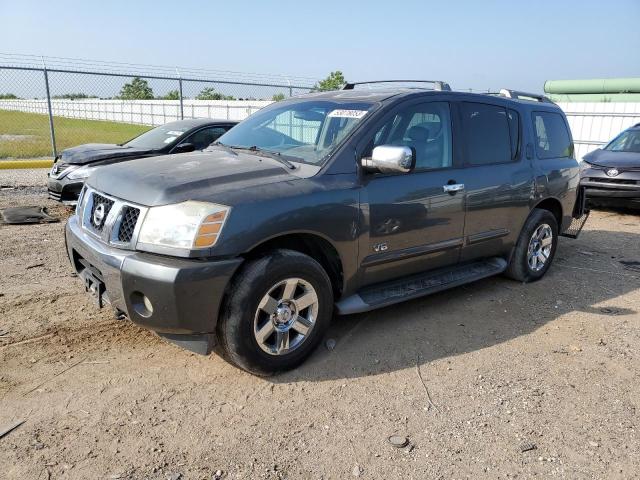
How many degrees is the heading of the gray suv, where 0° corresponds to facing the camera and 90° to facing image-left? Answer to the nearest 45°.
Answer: approximately 45°

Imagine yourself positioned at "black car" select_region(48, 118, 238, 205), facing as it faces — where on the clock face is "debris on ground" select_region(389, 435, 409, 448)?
The debris on ground is roughly at 10 o'clock from the black car.

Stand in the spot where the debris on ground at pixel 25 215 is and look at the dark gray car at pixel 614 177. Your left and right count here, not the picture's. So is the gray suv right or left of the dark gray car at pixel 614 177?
right

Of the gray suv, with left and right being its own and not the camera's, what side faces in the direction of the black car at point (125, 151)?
right

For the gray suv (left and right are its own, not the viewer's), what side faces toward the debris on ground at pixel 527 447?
left

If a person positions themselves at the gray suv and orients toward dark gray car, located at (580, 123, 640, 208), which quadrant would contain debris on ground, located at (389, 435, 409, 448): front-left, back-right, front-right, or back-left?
back-right

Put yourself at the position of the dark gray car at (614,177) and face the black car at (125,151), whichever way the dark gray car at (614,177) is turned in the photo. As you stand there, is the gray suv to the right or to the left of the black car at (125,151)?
left

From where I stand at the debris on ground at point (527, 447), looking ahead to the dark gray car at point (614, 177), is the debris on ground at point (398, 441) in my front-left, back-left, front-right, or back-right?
back-left

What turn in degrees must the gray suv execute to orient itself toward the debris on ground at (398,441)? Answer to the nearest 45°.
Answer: approximately 90° to its left

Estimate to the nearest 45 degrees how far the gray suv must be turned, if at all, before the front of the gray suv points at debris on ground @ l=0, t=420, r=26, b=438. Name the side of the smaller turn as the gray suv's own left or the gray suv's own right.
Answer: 0° — it already faces it

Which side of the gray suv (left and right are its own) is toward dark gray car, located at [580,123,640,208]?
back
